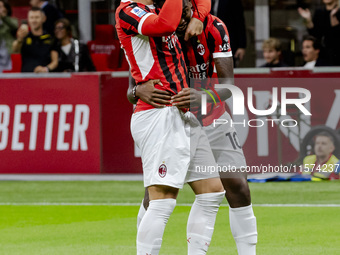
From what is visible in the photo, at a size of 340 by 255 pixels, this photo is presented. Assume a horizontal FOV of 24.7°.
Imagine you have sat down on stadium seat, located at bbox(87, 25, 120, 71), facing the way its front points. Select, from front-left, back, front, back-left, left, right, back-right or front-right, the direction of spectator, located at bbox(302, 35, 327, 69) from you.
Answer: front-left

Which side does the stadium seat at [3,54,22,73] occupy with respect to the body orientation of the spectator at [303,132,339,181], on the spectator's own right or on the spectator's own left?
on the spectator's own right

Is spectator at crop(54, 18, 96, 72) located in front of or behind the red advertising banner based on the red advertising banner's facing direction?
behind

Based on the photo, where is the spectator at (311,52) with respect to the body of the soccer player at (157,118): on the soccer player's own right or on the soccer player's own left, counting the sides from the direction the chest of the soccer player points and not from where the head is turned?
on the soccer player's own left

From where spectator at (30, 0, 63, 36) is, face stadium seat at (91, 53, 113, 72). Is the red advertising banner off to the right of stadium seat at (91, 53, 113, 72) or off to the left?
right

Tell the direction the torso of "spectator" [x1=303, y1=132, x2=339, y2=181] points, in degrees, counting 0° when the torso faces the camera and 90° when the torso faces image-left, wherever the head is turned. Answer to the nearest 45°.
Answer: approximately 45°

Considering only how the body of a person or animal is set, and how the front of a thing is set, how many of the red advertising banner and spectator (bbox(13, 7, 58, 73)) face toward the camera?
2

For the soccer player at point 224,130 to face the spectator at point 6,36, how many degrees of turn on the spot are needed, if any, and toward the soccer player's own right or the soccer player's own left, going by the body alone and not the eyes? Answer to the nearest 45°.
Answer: approximately 135° to the soccer player's own right
